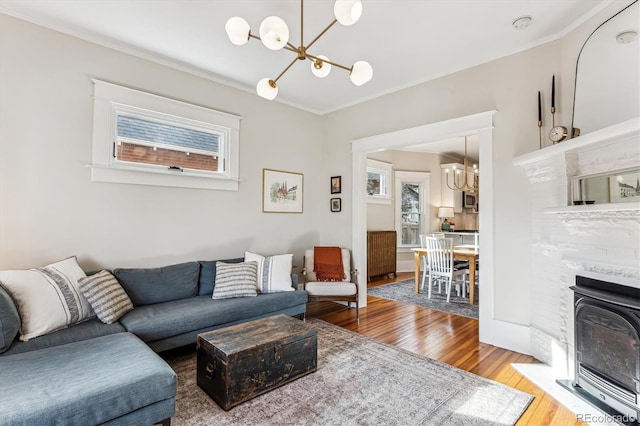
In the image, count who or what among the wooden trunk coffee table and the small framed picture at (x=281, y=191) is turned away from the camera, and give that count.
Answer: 0

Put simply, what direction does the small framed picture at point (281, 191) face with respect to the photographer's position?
facing the viewer and to the right of the viewer

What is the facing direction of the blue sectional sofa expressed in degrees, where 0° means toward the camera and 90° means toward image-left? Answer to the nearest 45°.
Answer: approximately 315°

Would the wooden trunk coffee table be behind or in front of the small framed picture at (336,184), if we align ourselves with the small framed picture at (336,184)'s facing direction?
in front

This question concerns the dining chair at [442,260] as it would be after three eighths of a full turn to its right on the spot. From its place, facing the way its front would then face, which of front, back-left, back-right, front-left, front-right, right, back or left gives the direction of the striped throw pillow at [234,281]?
front-right

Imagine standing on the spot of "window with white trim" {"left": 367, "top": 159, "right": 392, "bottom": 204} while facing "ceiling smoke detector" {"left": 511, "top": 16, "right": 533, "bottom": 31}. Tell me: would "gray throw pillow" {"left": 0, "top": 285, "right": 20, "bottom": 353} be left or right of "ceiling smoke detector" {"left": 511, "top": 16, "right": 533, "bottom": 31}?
right

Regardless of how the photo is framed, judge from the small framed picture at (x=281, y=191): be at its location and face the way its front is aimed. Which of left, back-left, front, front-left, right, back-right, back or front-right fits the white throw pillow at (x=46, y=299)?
right

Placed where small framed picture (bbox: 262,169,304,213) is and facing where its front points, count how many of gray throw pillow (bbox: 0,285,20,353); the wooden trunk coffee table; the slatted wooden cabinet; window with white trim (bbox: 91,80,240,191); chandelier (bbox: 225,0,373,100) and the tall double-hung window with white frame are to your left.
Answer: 2

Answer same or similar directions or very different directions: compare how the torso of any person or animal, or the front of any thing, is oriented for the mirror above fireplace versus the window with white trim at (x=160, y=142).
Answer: very different directions

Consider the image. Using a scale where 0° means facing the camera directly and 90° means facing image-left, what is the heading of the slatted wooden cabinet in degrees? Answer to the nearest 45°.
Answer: approximately 315°

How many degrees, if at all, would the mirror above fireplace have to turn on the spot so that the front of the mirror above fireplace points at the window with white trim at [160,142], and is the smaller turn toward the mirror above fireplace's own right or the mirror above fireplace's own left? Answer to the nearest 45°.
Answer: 0° — it already faces it

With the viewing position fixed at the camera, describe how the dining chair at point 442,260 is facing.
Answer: facing away from the viewer and to the right of the viewer

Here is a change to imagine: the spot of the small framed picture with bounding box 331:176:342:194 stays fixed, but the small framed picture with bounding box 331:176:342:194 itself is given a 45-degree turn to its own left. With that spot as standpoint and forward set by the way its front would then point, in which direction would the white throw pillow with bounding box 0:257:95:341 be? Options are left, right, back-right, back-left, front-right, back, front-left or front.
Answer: front-right

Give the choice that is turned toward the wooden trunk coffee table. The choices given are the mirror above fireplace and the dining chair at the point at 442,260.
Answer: the mirror above fireplace
